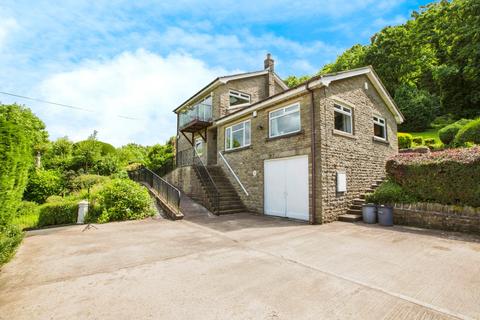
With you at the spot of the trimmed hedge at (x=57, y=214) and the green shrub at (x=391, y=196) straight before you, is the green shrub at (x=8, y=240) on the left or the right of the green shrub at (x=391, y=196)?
right

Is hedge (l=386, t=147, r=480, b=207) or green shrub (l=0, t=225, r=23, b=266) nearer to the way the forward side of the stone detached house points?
the green shrub

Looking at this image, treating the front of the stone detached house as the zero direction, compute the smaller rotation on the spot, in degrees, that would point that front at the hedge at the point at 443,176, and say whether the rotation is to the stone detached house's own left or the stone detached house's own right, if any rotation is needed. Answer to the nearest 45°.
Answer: approximately 90° to the stone detached house's own left

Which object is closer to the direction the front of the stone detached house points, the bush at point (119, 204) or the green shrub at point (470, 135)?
the bush

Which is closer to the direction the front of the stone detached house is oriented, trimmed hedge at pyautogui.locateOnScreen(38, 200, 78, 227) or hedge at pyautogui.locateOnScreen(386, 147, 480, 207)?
the trimmed hedge

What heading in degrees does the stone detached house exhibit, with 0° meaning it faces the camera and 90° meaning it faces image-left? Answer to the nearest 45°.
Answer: approximately 45°

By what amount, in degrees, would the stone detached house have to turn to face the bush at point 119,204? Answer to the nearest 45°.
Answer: approximately 45° to its right

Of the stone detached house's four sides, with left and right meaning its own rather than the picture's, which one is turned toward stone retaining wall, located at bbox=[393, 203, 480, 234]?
left

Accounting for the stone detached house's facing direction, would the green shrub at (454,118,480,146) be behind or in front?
behind

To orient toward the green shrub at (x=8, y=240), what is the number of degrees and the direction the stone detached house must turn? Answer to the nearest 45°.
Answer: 0° — it already faces it
